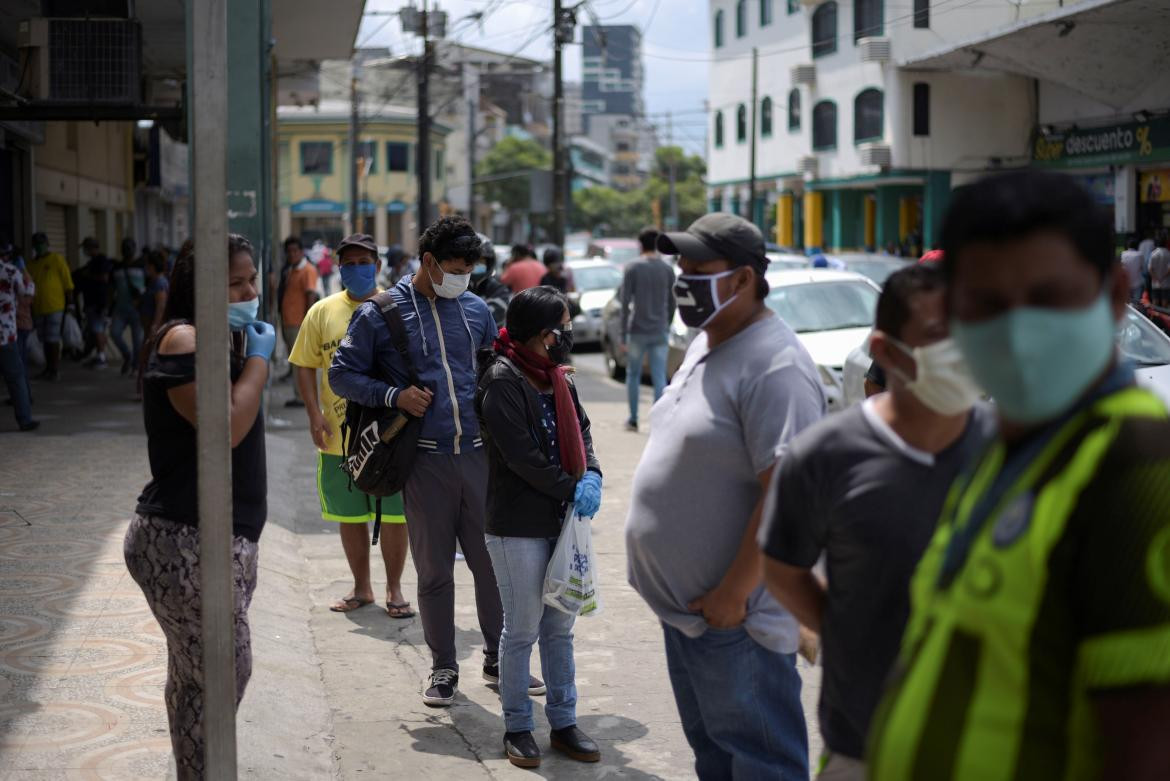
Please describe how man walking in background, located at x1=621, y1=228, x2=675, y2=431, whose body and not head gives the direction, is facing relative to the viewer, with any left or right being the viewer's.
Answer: facing away from the viewer

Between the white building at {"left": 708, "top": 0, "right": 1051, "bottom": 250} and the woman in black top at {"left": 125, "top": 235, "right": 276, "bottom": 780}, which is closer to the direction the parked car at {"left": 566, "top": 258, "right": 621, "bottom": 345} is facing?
the woman in black top

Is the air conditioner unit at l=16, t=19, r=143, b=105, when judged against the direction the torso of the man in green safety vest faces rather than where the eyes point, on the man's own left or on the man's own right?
on the man's own right

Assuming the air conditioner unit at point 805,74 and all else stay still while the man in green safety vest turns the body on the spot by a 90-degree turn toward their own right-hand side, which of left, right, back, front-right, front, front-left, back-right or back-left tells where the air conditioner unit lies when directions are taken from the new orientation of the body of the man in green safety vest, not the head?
front-right

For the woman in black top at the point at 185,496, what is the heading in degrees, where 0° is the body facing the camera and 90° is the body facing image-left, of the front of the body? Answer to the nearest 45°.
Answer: approximately 270°

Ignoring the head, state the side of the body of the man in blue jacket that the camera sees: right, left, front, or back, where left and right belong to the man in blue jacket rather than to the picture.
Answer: front

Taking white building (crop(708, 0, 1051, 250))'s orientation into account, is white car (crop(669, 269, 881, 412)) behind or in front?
in front

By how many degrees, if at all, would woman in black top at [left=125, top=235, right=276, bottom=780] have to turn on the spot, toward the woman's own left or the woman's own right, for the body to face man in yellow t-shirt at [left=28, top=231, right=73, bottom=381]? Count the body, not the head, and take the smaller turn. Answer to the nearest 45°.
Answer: approximately 90° to the woman's own left

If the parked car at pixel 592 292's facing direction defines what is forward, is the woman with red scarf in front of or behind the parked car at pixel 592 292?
in front

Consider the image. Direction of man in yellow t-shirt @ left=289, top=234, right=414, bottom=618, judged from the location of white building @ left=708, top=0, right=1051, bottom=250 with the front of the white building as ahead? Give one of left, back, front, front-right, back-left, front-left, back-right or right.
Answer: front-left

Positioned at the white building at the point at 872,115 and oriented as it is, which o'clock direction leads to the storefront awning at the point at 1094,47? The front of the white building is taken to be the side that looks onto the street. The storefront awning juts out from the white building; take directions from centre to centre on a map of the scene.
The storefront awning is roughly at 10 o'clock from the white building.

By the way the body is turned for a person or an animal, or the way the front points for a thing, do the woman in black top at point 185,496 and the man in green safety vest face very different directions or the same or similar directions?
very different directions

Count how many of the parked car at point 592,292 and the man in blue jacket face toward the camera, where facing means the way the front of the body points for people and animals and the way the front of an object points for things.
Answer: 2

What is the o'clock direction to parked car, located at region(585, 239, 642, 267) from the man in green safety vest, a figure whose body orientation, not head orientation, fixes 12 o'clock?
The parked car is roughly at 4 o'clock from the man in green safety vest.

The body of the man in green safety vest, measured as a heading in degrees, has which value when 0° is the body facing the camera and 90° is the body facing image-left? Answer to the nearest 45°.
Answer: approximately 45°
